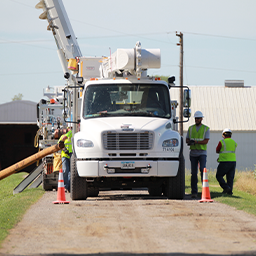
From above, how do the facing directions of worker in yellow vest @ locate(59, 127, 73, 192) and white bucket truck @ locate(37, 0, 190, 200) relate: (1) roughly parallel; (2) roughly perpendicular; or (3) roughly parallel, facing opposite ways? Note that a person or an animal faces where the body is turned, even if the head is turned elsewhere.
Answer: roughly perpendicular

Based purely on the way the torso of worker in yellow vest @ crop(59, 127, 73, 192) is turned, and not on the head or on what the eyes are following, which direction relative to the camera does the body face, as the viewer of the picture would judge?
to the viewer's left

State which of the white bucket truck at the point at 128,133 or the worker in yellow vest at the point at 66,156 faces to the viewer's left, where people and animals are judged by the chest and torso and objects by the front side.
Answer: the worker in yellow vest

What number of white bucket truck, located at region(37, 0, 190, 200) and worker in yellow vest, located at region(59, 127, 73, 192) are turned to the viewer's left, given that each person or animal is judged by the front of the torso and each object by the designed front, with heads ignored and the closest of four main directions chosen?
1

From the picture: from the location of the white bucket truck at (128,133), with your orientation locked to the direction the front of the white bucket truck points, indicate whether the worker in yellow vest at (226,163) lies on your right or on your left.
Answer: on your left

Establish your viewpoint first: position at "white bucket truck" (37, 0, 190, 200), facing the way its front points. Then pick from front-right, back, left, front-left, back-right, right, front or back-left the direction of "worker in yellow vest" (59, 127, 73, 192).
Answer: back-right
